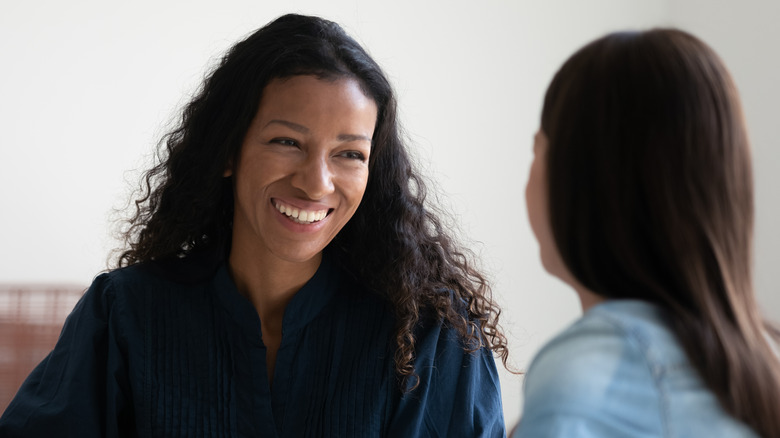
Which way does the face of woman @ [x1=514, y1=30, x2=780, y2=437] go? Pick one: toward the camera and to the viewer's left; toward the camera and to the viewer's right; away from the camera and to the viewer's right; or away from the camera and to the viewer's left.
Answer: away from the camera and to the viewer's left

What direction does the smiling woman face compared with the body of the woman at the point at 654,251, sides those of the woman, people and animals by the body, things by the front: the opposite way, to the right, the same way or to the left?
the opposite way

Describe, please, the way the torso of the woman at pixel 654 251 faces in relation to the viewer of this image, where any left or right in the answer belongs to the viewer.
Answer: facing away from the viewer and to the left of the viewer

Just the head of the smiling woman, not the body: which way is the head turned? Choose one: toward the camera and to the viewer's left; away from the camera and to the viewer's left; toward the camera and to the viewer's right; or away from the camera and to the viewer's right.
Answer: toward the camera and to the viewer's right

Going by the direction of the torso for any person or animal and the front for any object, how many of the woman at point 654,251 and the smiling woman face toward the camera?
1
